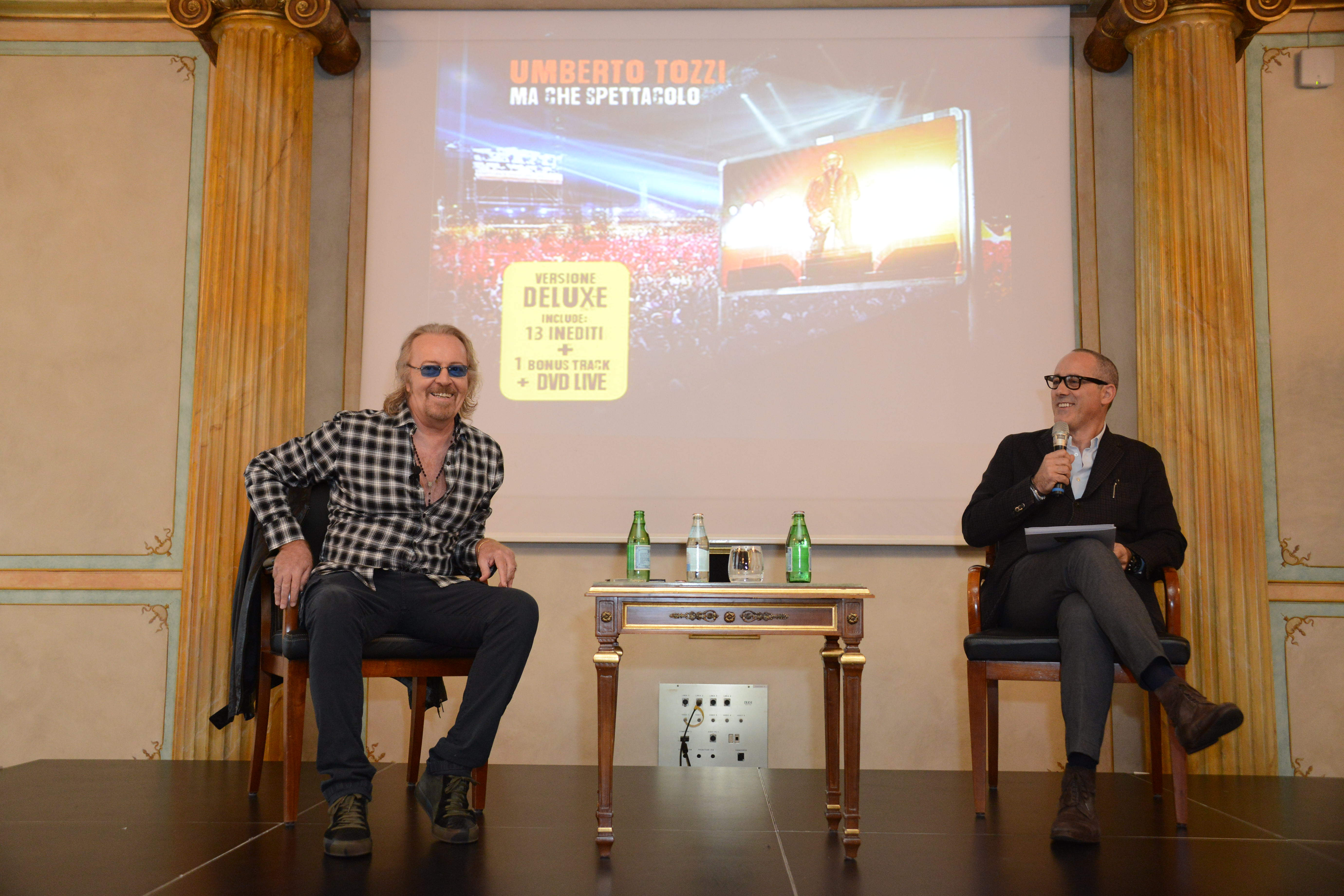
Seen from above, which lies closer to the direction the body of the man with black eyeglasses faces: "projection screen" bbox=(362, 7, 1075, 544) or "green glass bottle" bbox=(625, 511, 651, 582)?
the green glass bottle

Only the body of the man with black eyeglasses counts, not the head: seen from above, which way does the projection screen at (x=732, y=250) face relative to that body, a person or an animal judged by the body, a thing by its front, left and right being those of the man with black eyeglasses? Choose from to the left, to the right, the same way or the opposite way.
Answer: the same way

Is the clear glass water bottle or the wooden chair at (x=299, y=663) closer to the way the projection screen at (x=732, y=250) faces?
the clear glass water bottle

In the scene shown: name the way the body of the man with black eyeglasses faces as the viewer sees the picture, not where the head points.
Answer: toward the camera

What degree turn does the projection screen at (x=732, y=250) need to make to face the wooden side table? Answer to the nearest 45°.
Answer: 0° — it already faces it

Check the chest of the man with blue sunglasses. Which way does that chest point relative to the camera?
toward the camera

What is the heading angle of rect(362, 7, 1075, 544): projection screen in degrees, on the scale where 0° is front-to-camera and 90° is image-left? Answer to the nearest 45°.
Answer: approximately 0°

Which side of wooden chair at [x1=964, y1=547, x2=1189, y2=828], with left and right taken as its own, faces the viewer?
front

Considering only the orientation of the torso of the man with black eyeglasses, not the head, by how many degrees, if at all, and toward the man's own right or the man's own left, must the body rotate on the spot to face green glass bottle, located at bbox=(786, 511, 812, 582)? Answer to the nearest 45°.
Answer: approximately 45° to the man's own right

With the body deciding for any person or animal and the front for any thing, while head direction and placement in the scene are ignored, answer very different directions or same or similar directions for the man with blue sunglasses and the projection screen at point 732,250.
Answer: same or similar directions

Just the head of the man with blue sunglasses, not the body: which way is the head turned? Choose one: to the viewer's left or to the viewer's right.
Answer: to the viewer's right

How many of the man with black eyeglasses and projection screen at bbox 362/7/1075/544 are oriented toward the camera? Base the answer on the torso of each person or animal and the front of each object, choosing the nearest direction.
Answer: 2

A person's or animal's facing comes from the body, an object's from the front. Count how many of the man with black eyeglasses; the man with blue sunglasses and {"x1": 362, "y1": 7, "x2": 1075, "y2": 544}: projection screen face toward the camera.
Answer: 3

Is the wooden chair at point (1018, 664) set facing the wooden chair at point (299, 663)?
no

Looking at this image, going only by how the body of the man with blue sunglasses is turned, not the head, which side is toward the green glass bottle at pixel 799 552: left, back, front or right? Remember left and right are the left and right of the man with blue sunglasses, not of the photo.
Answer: left

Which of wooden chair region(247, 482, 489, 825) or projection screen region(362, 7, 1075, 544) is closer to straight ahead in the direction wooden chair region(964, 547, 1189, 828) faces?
the wooden chair

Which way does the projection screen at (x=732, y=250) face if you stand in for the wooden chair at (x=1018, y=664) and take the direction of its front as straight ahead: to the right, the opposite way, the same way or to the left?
the same way
